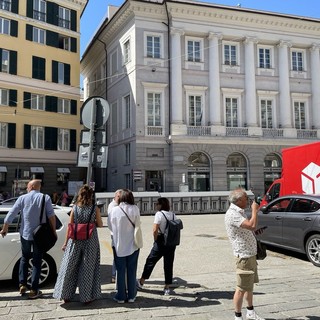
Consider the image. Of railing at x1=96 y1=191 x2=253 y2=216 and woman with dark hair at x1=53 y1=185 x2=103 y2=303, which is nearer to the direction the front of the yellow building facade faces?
the woman with dark hair

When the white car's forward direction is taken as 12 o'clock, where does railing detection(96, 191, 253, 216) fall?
The railing is roughly at 4 o'clock from the white car.

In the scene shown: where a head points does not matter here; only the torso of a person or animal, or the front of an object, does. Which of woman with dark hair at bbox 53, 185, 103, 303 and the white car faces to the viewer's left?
the white car

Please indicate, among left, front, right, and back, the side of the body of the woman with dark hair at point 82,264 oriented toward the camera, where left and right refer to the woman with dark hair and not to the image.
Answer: back

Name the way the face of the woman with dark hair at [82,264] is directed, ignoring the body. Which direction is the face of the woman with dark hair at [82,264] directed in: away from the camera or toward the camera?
away from the camera

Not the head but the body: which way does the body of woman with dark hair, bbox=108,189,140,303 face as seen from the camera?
away from the camera

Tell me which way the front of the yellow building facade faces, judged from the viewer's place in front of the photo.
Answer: facing the viewer and to the right of the viewer

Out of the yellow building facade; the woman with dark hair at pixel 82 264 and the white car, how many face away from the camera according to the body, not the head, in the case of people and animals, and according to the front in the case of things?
1

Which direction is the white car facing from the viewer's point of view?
to the viewer's left

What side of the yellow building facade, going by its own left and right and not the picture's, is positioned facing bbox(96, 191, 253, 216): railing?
front

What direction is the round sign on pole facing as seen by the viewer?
away from the camera
